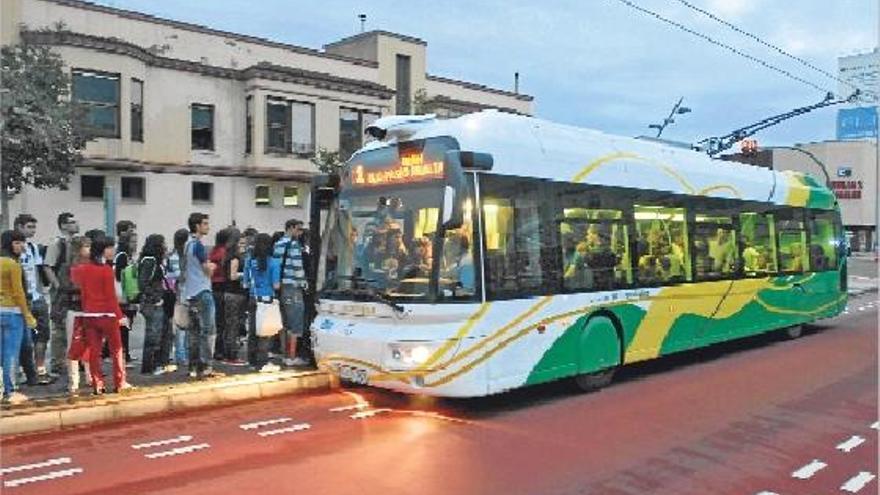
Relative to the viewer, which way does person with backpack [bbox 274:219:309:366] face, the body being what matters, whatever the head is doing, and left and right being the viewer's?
facing to the right of the viewer

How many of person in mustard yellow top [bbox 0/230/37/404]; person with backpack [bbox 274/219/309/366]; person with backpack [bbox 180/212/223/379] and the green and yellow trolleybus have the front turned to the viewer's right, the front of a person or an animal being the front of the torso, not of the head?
3

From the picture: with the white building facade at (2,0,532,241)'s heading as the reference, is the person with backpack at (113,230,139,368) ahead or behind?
ahead

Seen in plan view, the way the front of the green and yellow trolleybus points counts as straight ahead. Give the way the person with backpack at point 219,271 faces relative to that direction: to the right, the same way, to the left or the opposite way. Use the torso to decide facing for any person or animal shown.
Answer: the opposite way

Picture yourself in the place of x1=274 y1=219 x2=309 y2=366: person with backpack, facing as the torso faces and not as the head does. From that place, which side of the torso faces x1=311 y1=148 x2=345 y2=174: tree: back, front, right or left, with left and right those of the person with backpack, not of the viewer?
left

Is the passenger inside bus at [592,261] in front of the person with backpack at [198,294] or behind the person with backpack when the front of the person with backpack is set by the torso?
in front

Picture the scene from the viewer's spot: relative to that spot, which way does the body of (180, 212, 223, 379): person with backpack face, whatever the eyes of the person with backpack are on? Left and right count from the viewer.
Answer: facing to the right of the viewer

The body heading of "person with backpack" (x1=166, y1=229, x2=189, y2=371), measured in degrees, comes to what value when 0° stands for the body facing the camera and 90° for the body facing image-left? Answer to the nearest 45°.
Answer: approximately 225°

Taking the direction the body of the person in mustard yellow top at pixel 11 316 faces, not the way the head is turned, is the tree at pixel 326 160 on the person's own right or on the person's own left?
on the person's own left
